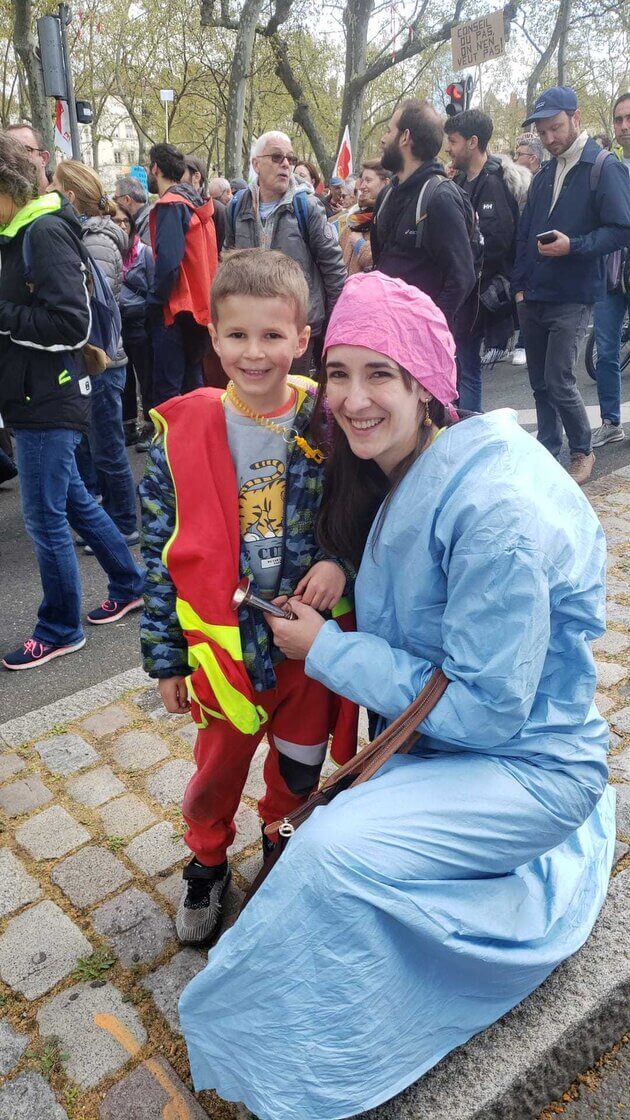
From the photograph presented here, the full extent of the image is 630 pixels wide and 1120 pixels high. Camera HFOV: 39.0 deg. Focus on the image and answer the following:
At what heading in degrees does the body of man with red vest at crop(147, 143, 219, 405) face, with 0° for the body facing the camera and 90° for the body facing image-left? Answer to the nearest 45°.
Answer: approximately 135°

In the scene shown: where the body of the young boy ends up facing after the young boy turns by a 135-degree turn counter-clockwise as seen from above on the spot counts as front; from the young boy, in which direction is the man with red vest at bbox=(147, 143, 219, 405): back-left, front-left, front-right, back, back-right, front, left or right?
front-left

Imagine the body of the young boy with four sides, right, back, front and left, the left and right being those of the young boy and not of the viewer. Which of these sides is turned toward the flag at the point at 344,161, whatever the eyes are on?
back

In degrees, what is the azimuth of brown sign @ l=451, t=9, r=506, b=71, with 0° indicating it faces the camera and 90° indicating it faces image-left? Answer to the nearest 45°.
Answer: approximately 0°

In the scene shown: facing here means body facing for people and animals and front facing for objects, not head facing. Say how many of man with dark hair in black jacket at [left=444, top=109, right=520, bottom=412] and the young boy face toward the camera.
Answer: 1

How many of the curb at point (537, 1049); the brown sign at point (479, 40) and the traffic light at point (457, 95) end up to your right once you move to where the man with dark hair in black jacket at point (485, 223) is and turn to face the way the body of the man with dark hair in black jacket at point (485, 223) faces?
2

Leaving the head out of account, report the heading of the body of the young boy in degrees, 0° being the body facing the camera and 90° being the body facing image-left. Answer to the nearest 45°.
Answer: approximately 0°

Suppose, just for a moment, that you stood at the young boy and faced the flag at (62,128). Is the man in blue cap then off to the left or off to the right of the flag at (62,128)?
right
